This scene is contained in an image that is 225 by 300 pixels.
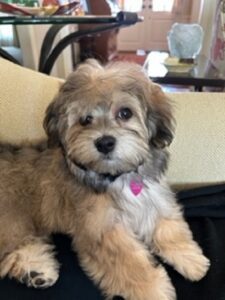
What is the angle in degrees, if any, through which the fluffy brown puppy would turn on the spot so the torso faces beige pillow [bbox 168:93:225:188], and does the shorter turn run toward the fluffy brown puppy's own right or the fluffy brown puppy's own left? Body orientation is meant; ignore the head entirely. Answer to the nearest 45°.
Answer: approximately 90° to the fluffy brown puppy's own left

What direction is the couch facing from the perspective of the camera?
toward the camera

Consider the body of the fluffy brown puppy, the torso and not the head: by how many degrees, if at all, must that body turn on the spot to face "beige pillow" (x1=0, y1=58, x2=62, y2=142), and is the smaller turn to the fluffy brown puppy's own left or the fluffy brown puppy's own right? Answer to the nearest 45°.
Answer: approximately 180°

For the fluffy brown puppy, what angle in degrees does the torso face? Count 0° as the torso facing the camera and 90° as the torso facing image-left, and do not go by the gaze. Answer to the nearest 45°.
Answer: approximately 315°
